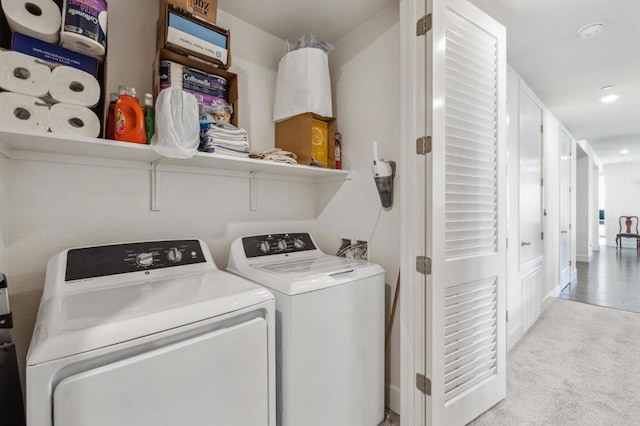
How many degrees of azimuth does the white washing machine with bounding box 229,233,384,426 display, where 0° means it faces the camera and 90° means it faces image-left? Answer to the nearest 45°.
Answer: approximately 315°

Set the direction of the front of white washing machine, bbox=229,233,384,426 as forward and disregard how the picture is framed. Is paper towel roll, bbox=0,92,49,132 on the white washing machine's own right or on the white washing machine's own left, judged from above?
on the white washing machine's own right

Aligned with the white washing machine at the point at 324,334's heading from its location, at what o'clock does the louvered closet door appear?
The louvered closet door is roughly at 10 o'clock from the white washing machine.
